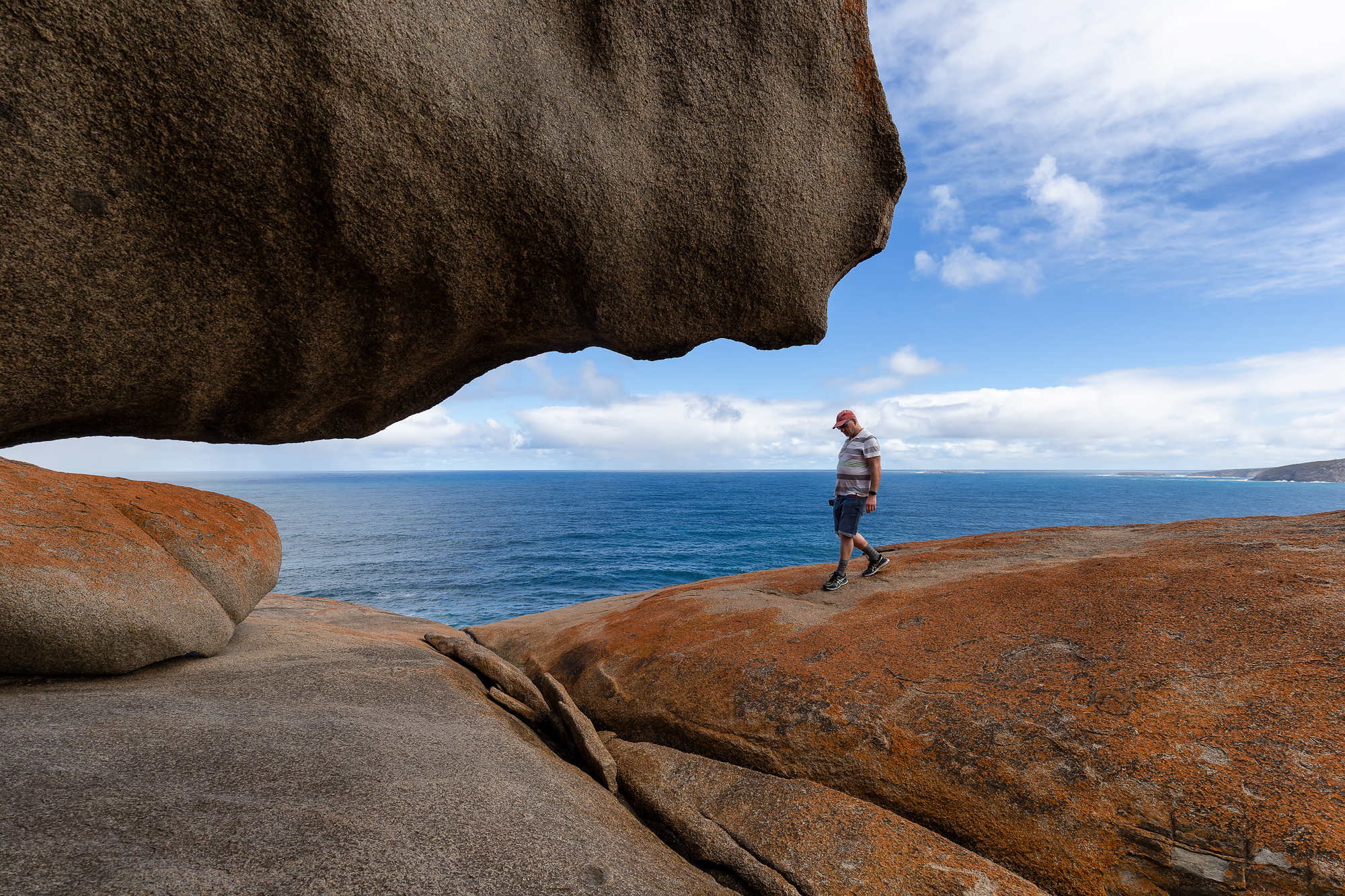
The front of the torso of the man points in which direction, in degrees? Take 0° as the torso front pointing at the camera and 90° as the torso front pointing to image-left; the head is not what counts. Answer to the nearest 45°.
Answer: approximately 45°

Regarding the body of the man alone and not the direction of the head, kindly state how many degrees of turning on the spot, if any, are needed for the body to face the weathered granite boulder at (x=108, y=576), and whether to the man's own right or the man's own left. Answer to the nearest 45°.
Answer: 0° — they already face it
